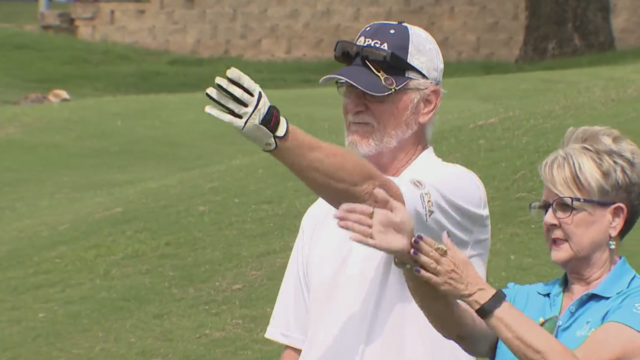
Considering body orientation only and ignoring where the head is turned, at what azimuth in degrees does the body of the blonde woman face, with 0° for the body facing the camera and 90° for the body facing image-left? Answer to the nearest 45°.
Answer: approximately 45°

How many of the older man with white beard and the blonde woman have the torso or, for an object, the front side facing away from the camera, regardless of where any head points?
0

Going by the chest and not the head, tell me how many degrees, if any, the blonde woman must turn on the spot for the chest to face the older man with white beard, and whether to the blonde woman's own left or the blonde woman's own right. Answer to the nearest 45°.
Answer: approximately 45° to the blonde woman's own right
